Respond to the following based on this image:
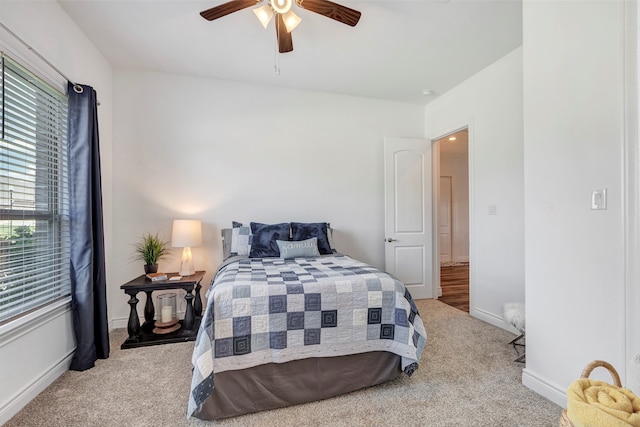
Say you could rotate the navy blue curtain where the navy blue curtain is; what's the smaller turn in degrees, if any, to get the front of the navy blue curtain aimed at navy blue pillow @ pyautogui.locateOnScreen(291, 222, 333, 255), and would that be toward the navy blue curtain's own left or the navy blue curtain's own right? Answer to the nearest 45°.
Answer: approximately 45° to the navy blue curtain's own left

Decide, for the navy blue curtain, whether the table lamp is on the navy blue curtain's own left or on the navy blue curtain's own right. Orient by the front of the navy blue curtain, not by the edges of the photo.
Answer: on the navy blue curtain's own left

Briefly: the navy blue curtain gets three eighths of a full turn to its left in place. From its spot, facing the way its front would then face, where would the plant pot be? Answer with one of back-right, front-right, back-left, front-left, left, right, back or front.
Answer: front-right

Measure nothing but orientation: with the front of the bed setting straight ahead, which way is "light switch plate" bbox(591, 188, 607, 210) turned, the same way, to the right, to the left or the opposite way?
to the right

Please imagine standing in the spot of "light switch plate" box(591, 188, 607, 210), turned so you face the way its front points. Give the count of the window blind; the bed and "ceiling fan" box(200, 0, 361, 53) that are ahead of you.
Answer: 3

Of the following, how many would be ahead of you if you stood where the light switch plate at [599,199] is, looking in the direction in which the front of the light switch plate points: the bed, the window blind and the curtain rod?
3

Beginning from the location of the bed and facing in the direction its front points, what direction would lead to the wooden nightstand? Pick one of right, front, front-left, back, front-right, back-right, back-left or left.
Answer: back-right

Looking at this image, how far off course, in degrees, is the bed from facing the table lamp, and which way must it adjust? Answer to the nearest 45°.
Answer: approximately 135° to its right

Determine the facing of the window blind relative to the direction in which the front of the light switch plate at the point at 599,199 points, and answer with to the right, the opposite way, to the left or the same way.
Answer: the opposite way

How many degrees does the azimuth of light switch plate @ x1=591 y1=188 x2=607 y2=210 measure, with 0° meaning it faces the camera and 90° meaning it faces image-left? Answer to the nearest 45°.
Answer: approximately 45°

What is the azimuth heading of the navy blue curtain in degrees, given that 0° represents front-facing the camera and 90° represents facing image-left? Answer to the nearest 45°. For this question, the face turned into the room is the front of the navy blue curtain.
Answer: approximately 315°
